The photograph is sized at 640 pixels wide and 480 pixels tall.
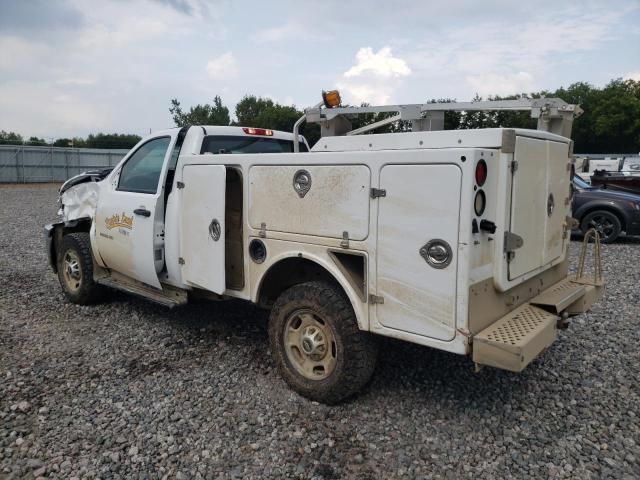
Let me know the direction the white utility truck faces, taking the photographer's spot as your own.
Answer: facing away from the viewer and to the left of the viewer

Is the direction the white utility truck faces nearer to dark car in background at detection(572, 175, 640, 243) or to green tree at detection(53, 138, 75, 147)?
the green tree

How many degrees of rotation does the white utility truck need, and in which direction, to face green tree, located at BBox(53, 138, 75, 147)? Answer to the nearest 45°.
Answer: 0° — it already faces it

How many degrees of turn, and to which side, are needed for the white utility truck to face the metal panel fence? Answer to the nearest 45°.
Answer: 0° — it already faces it

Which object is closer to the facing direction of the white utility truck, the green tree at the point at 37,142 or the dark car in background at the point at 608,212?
the green tree

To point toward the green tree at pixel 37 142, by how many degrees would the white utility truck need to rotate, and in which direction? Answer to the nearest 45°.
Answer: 0° — it already faces it

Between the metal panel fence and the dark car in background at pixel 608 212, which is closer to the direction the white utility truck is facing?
the metal panel fence

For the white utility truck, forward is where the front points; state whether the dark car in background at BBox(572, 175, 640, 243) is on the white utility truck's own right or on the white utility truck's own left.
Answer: on the white utility truck's own right
